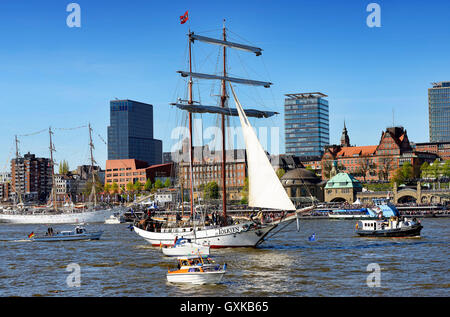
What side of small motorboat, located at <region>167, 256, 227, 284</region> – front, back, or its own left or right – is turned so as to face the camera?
right
